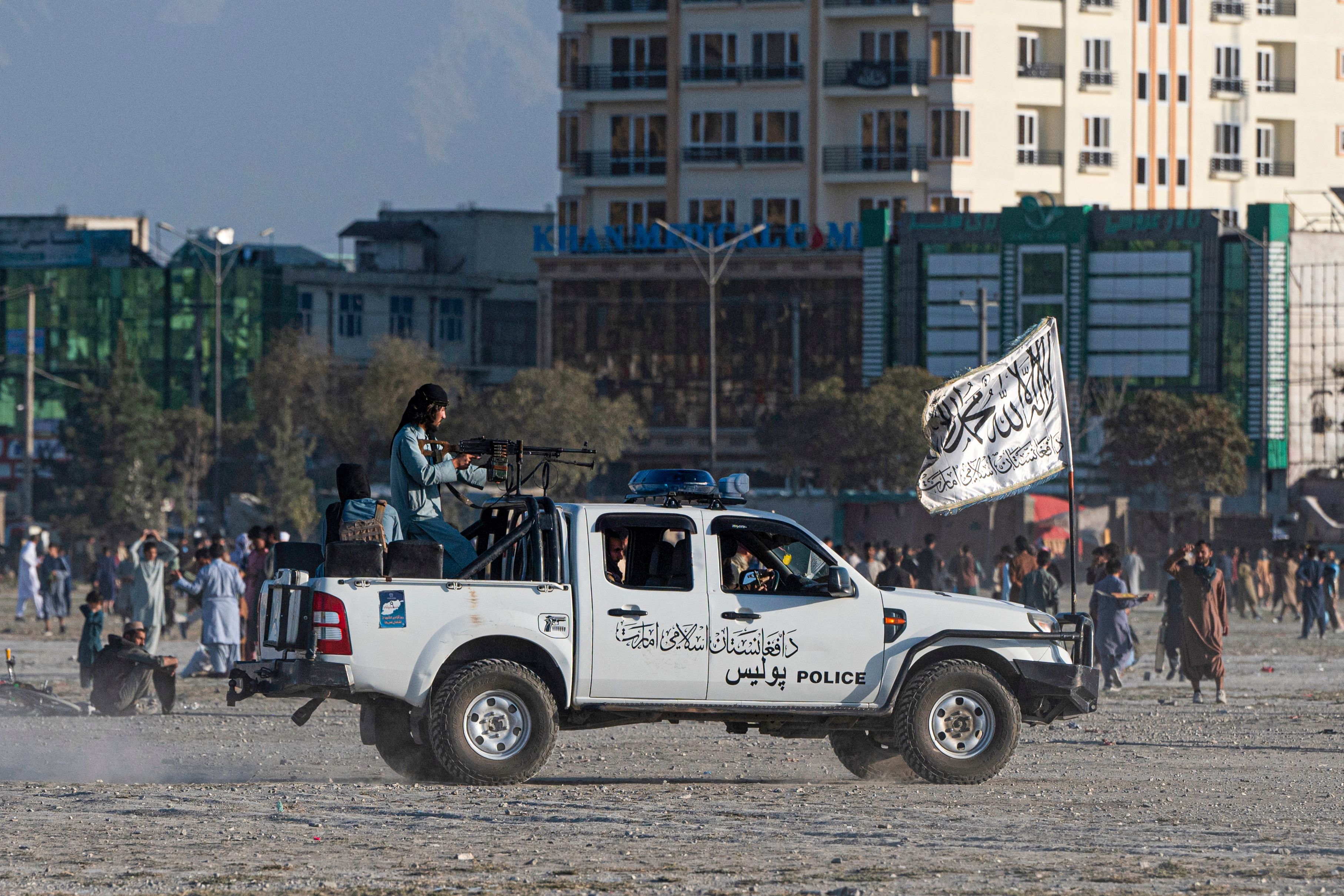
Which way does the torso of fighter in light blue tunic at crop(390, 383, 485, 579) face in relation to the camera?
to the viewer's right

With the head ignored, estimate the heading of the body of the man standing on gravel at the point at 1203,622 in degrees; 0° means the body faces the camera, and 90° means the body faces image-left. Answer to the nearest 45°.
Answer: approximately 0°

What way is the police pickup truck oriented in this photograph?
to the viewer's right

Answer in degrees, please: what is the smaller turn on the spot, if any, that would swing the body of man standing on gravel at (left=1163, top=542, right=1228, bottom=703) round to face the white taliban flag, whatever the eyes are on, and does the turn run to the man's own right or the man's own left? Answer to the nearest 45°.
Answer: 0° — they already face it

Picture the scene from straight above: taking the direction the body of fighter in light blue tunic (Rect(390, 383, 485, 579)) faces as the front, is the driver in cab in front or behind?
in front

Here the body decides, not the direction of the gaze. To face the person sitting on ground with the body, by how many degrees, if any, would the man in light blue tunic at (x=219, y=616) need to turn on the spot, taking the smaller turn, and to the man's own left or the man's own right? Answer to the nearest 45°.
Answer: approximately 180°

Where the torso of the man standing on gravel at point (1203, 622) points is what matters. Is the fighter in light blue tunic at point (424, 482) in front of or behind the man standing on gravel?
in front

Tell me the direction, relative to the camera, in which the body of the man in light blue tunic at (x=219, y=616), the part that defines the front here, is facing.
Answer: away from the camera

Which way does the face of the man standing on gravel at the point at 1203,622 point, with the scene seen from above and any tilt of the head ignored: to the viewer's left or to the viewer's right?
to the viewer's left

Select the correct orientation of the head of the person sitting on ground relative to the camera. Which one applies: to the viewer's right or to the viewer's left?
to the viewer's right

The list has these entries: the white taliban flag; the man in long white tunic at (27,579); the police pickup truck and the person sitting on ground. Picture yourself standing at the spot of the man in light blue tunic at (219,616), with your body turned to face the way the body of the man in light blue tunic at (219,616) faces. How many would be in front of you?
1

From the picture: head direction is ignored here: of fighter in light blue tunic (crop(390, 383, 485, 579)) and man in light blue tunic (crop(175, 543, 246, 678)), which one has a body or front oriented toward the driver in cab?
fighter in light blue tunic (crop(390, 383, 485, 579))
